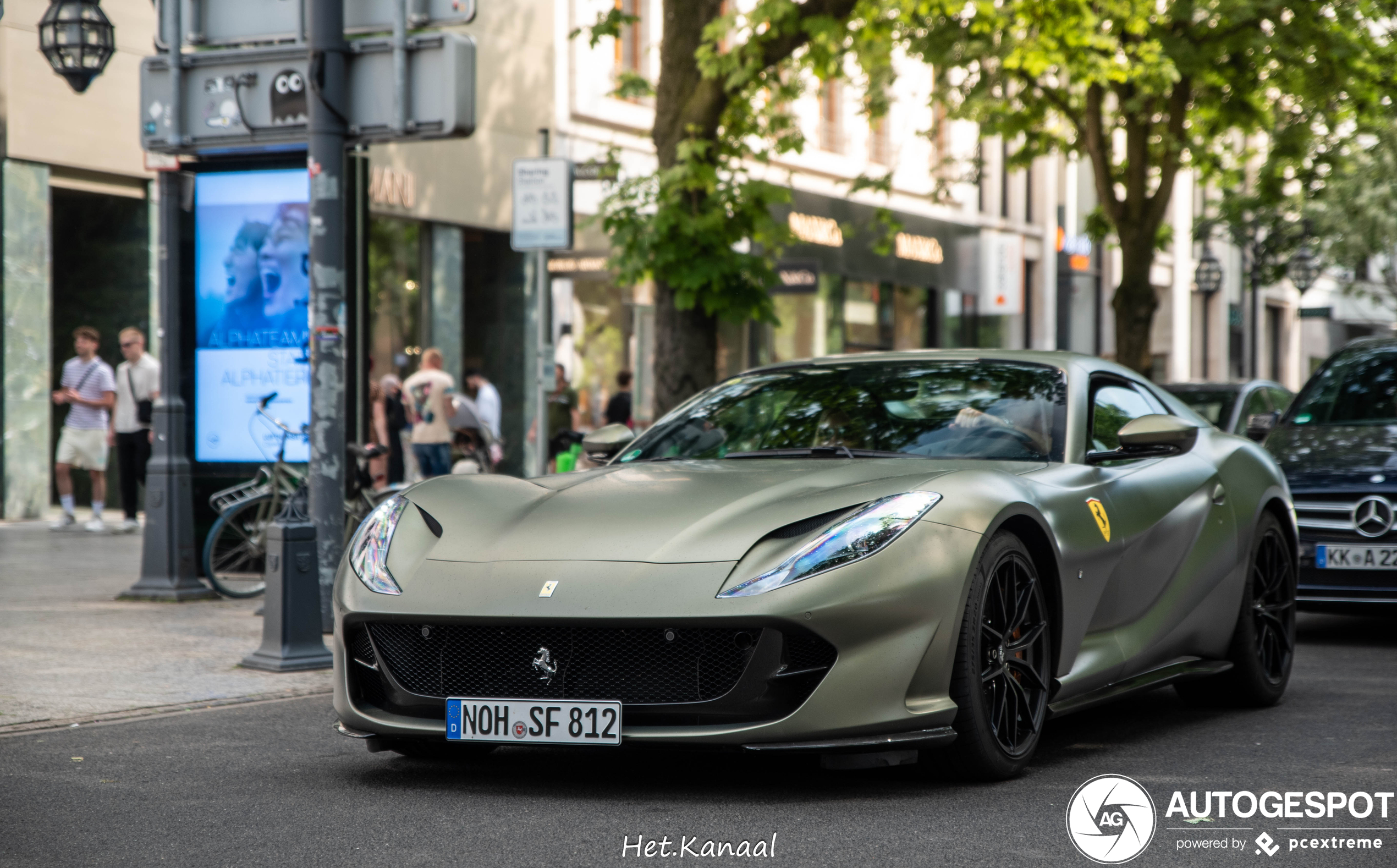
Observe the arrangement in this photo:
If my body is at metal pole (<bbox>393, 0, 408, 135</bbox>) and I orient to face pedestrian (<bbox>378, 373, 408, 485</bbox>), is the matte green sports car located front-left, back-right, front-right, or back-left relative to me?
back-right

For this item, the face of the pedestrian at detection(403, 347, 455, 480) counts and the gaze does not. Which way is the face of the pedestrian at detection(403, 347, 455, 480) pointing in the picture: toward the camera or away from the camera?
away from the camera

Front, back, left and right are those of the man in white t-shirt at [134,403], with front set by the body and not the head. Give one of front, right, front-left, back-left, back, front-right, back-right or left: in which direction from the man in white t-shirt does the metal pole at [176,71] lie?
front-left

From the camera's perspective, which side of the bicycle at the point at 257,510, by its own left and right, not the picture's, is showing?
left

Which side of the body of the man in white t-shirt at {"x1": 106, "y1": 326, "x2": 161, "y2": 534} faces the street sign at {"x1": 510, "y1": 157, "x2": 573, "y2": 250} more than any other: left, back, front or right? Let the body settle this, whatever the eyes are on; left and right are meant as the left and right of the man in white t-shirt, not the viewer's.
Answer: left

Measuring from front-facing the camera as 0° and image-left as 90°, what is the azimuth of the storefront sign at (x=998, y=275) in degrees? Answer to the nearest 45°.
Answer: approximately 0°
